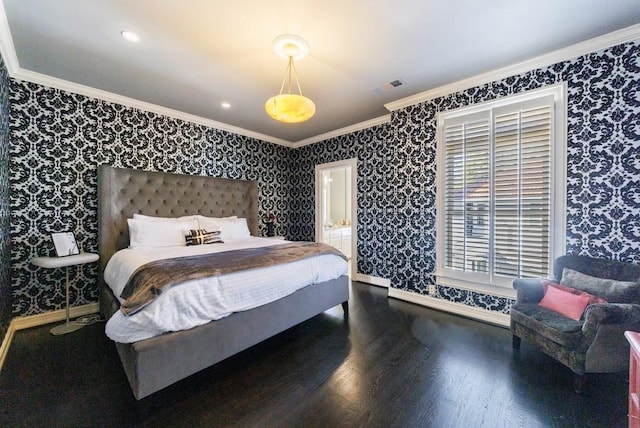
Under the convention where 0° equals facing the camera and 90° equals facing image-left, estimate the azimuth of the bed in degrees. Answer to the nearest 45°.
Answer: approximately 315°

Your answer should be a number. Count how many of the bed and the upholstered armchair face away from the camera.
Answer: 0

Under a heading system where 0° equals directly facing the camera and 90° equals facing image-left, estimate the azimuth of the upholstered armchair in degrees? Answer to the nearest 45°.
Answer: approximately 45°
